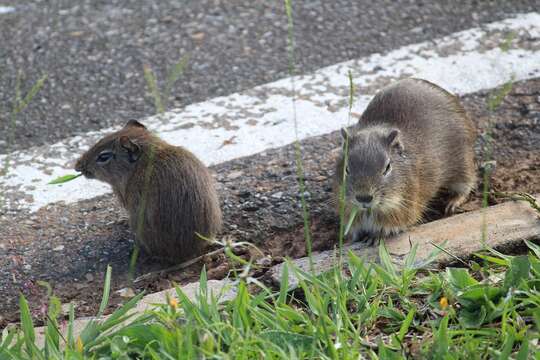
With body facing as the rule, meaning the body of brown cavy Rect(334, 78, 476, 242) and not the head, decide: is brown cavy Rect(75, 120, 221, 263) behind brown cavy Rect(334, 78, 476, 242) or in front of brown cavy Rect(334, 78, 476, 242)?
in front

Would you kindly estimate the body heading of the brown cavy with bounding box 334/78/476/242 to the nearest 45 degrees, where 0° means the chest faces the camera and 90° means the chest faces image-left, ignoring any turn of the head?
approximately 45°
